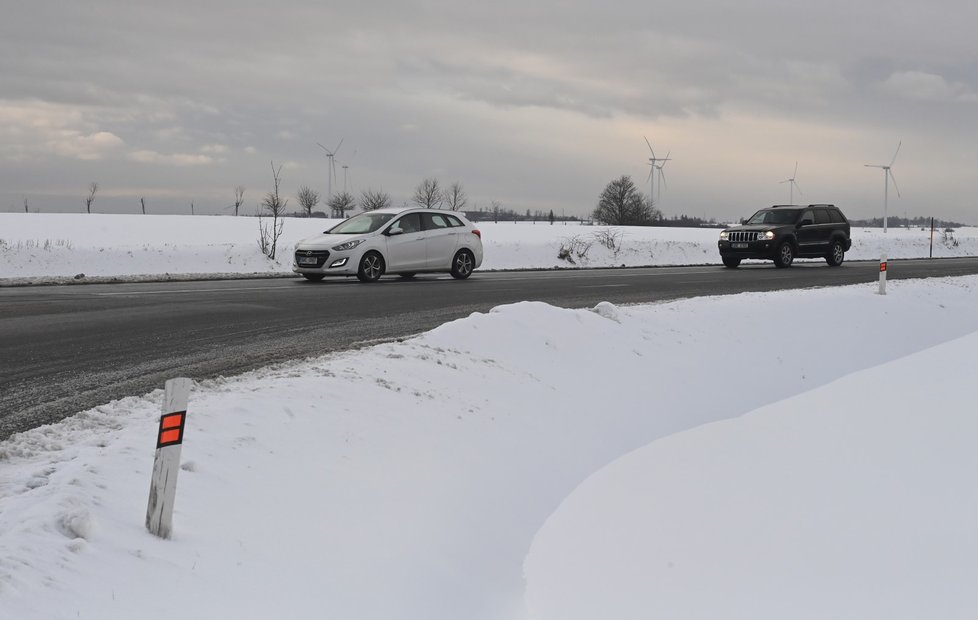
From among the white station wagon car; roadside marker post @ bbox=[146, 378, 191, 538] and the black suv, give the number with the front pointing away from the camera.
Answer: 0

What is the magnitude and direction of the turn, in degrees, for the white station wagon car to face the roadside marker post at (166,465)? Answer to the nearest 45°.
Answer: approximately 45° to its left

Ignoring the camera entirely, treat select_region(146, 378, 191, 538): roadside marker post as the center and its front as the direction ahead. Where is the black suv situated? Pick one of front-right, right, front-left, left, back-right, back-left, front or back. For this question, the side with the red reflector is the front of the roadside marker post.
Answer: back-left

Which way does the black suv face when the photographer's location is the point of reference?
facing the viewer and to the left of the viewer

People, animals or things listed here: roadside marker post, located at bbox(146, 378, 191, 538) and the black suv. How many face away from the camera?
0

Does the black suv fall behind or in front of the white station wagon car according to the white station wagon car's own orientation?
behind

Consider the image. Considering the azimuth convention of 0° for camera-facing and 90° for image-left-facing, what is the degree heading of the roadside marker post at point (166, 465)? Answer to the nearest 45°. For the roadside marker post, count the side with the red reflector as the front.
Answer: approximately 0°

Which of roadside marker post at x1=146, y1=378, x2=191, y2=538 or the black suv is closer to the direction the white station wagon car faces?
the roadside marker post

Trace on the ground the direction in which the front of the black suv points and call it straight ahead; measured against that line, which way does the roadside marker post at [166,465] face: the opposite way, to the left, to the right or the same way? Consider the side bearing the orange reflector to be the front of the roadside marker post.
to the left

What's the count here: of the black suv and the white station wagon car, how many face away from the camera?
0

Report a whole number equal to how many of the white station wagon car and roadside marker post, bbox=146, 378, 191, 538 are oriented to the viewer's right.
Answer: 0

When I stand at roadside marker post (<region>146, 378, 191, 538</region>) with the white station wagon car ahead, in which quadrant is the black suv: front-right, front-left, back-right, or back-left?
front-right

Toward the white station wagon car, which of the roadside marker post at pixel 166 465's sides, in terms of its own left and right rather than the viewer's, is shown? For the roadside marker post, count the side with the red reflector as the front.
back

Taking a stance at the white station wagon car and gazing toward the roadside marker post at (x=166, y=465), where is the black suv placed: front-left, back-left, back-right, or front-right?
back-left
